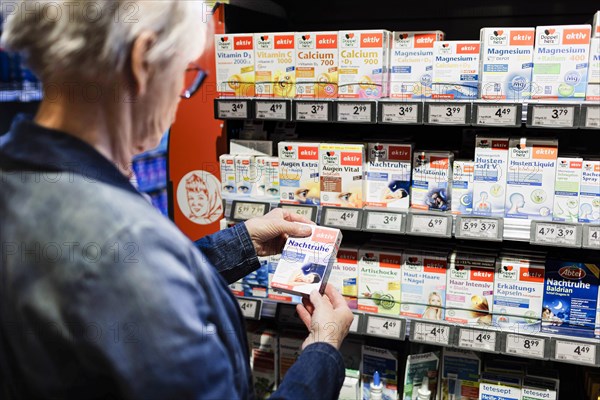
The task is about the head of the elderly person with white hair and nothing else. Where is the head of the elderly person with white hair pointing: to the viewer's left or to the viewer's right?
to the viewer's right

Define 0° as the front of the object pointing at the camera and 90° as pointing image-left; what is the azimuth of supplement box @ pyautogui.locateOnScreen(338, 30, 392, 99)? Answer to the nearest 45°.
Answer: approximately 0°

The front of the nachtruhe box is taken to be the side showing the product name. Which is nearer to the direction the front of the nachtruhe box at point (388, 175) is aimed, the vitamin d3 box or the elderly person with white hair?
the elderly person with white hair

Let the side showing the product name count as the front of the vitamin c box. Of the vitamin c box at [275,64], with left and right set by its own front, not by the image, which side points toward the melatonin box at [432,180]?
left

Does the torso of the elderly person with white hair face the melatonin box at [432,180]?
yes
